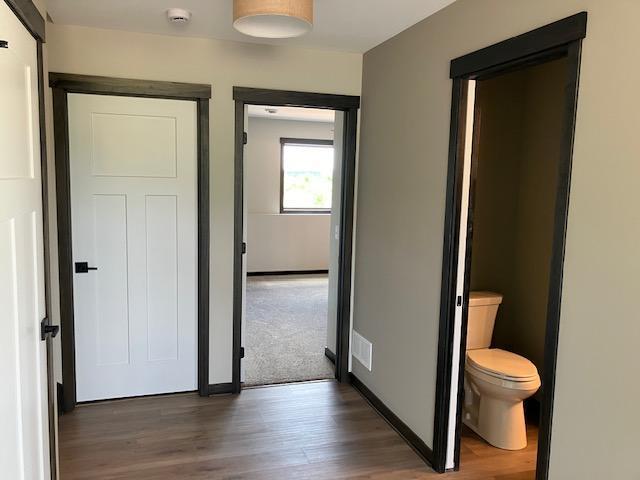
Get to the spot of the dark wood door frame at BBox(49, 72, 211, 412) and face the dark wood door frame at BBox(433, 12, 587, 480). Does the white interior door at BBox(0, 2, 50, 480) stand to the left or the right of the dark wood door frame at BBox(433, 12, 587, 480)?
right

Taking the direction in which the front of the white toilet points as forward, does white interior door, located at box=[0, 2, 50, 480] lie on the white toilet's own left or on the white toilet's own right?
on the white toilet's own right

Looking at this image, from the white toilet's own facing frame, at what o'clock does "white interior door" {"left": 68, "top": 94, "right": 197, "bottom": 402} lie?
The white interior door is roughly at 4 o'clock from the white toilet.

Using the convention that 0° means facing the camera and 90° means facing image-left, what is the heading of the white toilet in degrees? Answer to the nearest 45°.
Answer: approximately 315°

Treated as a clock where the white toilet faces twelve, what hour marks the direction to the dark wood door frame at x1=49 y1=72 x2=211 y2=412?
The dark wood door frame is roughly at 4 o'clock from the white toilet.

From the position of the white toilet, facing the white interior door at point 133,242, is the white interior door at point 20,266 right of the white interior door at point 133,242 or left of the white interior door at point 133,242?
left
